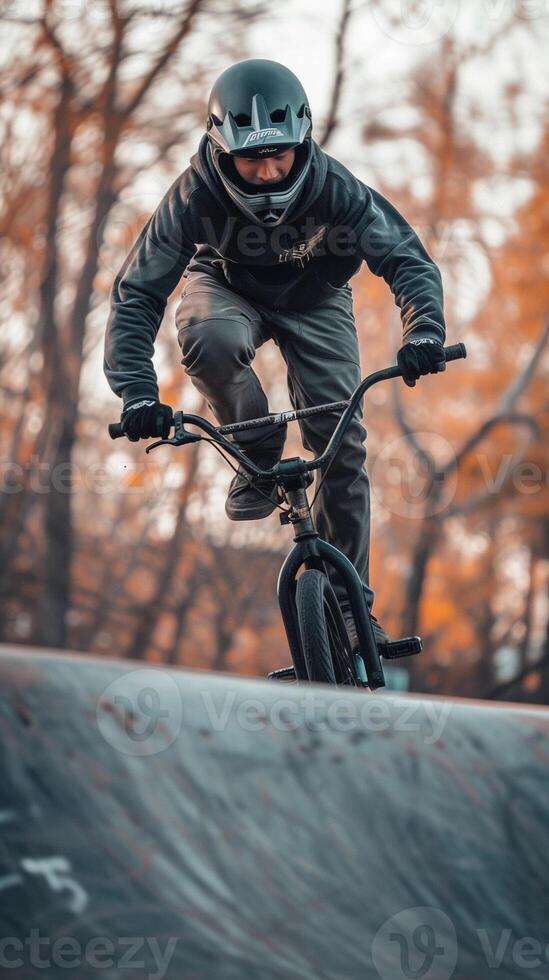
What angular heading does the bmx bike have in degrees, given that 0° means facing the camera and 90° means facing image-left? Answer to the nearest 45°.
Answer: approximately 0°
